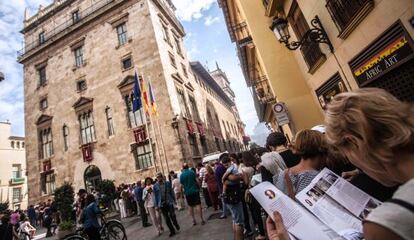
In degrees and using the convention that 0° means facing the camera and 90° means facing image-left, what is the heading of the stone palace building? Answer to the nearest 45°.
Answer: approximately 45°

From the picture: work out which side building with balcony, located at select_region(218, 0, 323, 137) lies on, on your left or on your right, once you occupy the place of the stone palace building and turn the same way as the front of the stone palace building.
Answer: on your left

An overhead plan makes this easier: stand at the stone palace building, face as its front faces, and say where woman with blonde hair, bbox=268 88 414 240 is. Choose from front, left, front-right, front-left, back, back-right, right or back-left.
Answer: front-left

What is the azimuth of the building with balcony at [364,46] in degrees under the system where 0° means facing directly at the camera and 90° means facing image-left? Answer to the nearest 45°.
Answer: approximately 45°

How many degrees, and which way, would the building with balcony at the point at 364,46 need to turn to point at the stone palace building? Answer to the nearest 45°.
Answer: approximately 45° to its right

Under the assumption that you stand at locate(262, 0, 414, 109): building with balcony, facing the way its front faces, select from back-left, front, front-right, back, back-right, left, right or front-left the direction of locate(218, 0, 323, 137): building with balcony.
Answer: right

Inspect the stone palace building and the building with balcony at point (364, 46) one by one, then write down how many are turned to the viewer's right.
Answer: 0

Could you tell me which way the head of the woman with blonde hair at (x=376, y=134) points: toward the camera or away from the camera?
away from the camera
